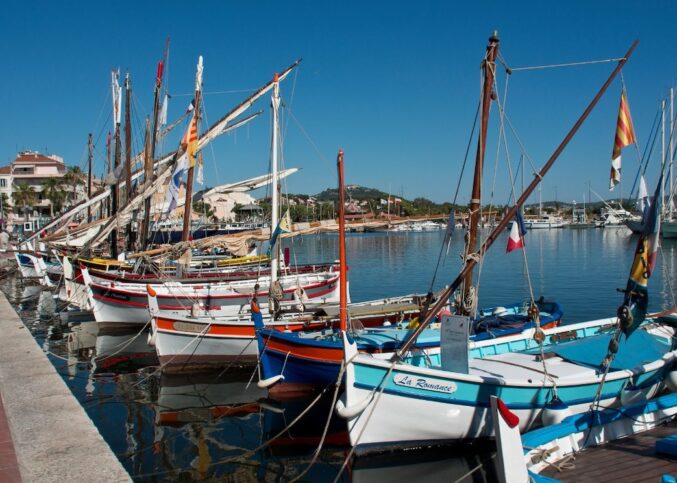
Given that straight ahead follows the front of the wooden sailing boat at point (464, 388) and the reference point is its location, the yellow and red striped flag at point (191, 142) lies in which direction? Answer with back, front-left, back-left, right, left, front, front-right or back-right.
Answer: right

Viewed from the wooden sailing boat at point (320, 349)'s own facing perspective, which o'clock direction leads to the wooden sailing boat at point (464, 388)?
the wooden sailing boat at point (464, 388) is roughly at 9 o'clock from the wooden sailing boat at point (320, 349).

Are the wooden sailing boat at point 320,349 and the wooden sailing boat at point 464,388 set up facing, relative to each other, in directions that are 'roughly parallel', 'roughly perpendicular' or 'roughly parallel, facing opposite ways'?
roughly parallel

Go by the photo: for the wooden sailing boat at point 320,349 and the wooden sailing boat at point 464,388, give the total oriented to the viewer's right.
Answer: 0

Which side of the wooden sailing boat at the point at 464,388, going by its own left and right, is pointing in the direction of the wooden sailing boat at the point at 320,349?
right

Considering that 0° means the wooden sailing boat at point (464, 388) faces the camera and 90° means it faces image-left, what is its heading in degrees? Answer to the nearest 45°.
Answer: approximately 45°

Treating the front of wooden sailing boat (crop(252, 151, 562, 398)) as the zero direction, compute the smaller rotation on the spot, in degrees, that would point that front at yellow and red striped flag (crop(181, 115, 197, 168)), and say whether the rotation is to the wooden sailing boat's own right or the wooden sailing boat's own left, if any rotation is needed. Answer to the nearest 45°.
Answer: approximately 90° to the wooden sailing boat's own right

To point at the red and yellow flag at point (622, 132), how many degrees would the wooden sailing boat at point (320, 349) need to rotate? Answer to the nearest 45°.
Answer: approximately 135° to its left
